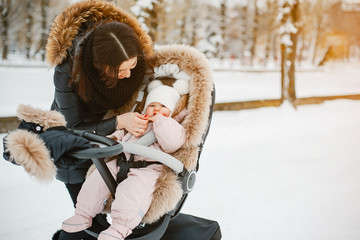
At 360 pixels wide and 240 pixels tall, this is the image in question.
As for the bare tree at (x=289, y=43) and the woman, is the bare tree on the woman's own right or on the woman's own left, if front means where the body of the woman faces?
on the woman's own left

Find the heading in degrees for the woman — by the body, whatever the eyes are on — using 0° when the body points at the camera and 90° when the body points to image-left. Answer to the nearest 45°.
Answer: approximately 315°
